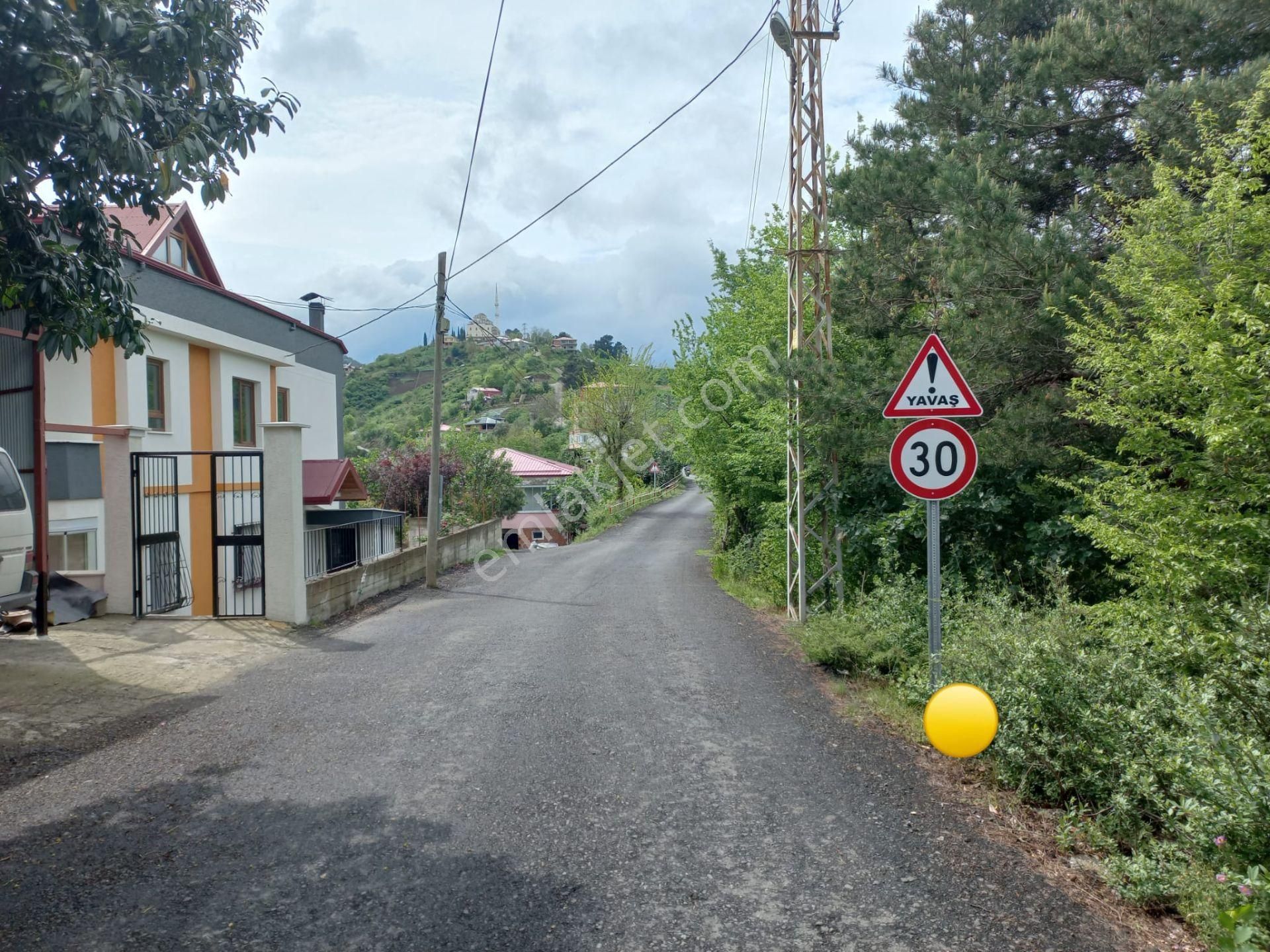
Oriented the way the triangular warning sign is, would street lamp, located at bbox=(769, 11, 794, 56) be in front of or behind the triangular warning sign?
behind

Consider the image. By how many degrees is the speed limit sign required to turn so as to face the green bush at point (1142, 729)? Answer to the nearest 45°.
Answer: approximately 45° to its left

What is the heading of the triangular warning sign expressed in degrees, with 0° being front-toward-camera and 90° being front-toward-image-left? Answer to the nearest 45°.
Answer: approximately 0°

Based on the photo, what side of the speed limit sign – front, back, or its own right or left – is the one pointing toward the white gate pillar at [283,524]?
right

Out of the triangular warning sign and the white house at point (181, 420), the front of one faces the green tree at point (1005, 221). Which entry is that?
the white house

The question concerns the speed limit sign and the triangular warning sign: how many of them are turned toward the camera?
2

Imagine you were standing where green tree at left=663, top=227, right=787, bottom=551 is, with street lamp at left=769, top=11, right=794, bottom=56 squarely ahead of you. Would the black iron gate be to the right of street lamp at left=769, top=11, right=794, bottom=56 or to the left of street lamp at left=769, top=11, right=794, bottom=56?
right
